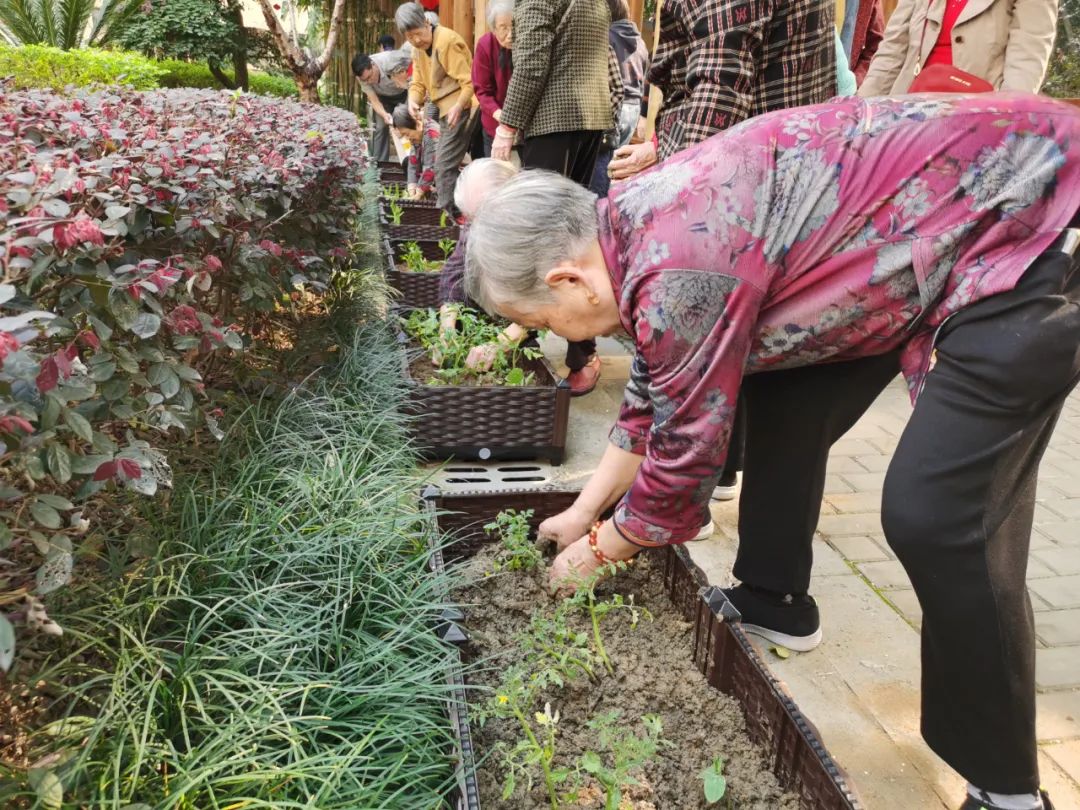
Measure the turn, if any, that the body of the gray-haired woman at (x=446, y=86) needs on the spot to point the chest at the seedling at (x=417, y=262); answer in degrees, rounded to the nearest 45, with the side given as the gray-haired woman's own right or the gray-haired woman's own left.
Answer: approximately 45° to the gray-haired woman's own left

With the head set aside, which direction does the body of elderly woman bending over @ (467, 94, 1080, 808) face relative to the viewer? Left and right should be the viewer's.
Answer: facing to the left of the viewer

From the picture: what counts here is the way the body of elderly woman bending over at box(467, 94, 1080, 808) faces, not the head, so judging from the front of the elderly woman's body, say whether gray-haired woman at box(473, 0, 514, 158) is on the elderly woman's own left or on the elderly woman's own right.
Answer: on the elderly woman's own right

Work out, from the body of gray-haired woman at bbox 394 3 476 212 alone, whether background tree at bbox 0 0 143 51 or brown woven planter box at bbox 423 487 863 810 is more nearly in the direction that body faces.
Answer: the brown woven planter box

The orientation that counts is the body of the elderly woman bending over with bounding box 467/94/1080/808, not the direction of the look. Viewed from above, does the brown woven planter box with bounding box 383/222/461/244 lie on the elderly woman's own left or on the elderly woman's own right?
on the elderly woman's own right

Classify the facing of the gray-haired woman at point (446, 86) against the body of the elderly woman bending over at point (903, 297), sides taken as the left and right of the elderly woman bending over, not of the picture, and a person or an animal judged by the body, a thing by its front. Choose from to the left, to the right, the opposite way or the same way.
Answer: to the left

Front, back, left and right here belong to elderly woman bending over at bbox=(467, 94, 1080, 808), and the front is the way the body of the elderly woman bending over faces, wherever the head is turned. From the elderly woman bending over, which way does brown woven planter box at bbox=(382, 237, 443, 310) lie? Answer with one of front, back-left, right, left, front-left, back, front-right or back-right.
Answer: front-right

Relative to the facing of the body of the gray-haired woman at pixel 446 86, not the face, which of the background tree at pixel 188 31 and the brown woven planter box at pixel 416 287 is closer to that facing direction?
the brown woven planter box

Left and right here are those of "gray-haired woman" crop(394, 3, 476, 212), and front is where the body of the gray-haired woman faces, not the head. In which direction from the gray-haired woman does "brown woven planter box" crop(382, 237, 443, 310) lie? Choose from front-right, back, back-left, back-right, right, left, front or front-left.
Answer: front-left

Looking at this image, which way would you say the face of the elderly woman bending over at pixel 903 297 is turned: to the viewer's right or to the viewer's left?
to the viewer's left

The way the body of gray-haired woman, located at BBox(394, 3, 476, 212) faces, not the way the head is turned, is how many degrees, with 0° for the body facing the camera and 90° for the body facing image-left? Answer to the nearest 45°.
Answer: approximately 45°
